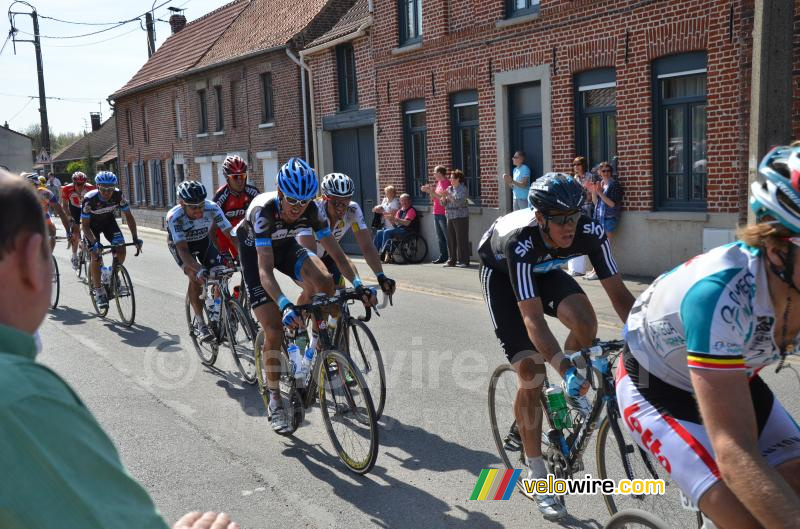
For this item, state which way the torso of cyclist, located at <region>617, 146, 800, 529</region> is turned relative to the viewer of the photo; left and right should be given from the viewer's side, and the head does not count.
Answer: facing to the right of the viewer

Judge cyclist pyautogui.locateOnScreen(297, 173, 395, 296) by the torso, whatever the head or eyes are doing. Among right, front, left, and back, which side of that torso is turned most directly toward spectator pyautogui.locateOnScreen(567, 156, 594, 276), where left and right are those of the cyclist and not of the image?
left

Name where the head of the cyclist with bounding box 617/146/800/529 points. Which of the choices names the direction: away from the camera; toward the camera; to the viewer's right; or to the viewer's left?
to the viewer's right

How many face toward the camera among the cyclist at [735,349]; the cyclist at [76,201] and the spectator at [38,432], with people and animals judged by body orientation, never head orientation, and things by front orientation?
1

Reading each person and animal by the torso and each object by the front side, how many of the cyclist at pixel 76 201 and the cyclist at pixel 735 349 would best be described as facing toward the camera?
1

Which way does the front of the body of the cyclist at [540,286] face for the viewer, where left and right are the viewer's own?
facing the viewer and to the right of the viewer

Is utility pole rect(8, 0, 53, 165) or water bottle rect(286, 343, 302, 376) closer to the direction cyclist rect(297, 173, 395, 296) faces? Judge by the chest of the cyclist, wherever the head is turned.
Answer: the water bottle

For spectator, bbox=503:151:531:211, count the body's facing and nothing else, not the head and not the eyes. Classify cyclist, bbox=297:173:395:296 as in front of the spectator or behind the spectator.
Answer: in front

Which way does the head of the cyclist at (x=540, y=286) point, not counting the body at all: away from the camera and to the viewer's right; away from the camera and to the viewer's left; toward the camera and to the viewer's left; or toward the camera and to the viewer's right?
toward the camera and to the viewer's right

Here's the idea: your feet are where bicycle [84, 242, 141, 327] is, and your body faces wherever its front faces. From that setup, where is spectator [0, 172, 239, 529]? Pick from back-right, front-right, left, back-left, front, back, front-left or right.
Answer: front-right

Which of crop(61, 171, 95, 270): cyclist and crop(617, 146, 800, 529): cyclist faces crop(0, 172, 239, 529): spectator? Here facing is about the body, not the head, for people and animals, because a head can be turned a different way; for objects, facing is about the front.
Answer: crop(61, 171, 95, 270): cyclist

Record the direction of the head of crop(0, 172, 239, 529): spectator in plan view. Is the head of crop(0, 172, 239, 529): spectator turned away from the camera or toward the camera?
away from the camera

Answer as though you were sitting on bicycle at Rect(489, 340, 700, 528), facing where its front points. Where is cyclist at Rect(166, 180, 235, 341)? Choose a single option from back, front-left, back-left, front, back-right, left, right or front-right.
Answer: back

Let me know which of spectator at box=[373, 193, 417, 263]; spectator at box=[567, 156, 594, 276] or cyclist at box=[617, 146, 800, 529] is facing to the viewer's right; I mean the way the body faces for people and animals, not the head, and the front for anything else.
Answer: the cyclist

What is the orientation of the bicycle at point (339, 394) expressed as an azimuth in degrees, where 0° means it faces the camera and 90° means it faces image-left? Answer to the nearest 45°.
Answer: approximately 315°
